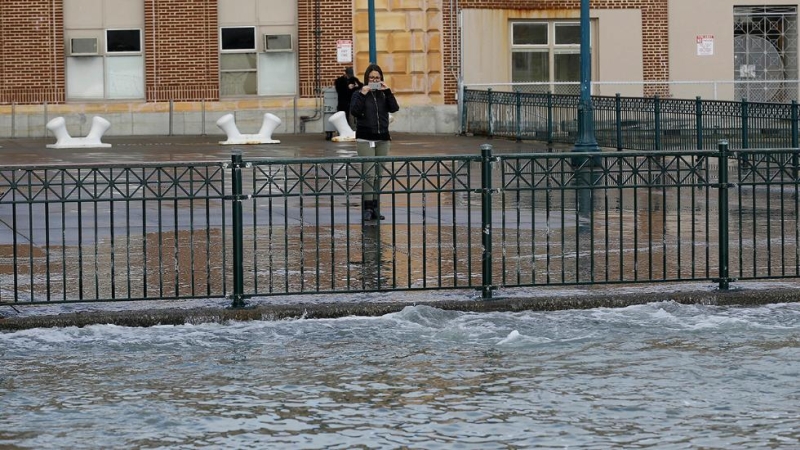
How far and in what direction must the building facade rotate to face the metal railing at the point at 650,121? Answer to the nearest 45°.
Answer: approximately 45° to its left

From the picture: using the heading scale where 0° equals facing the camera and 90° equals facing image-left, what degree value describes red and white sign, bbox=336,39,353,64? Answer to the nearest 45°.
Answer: approximately 0°

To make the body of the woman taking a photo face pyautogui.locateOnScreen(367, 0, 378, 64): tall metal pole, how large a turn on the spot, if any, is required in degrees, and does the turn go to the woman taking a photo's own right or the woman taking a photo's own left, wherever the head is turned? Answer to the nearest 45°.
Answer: approximately 180°

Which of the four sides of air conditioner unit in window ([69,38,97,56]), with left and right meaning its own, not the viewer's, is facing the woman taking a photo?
front

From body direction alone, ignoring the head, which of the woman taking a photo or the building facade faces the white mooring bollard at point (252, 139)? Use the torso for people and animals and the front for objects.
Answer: the building facade

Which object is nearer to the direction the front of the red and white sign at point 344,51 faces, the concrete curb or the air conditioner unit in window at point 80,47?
the concrete curb

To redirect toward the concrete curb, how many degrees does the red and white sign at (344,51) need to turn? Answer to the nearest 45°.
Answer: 0° — it already faces it

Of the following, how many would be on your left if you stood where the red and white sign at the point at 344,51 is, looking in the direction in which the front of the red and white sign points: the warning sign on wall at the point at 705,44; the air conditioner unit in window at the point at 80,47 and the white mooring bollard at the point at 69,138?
1

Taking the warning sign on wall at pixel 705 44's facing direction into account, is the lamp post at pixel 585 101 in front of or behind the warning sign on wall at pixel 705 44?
in front

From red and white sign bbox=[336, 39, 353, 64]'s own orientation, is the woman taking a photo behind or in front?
in front

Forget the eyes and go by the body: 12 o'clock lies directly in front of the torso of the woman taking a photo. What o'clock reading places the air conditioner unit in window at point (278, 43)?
The air conditioner unit in window is roughly at 6 o'clock from the woman taking a photo.

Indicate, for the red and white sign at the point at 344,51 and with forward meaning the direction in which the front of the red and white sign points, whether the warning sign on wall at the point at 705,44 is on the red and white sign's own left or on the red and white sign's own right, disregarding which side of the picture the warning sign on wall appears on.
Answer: on the red and white sign's own left

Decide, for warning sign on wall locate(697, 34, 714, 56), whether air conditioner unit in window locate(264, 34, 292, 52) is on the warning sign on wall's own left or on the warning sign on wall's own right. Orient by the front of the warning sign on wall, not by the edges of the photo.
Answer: on the warning sign on wall's own right
